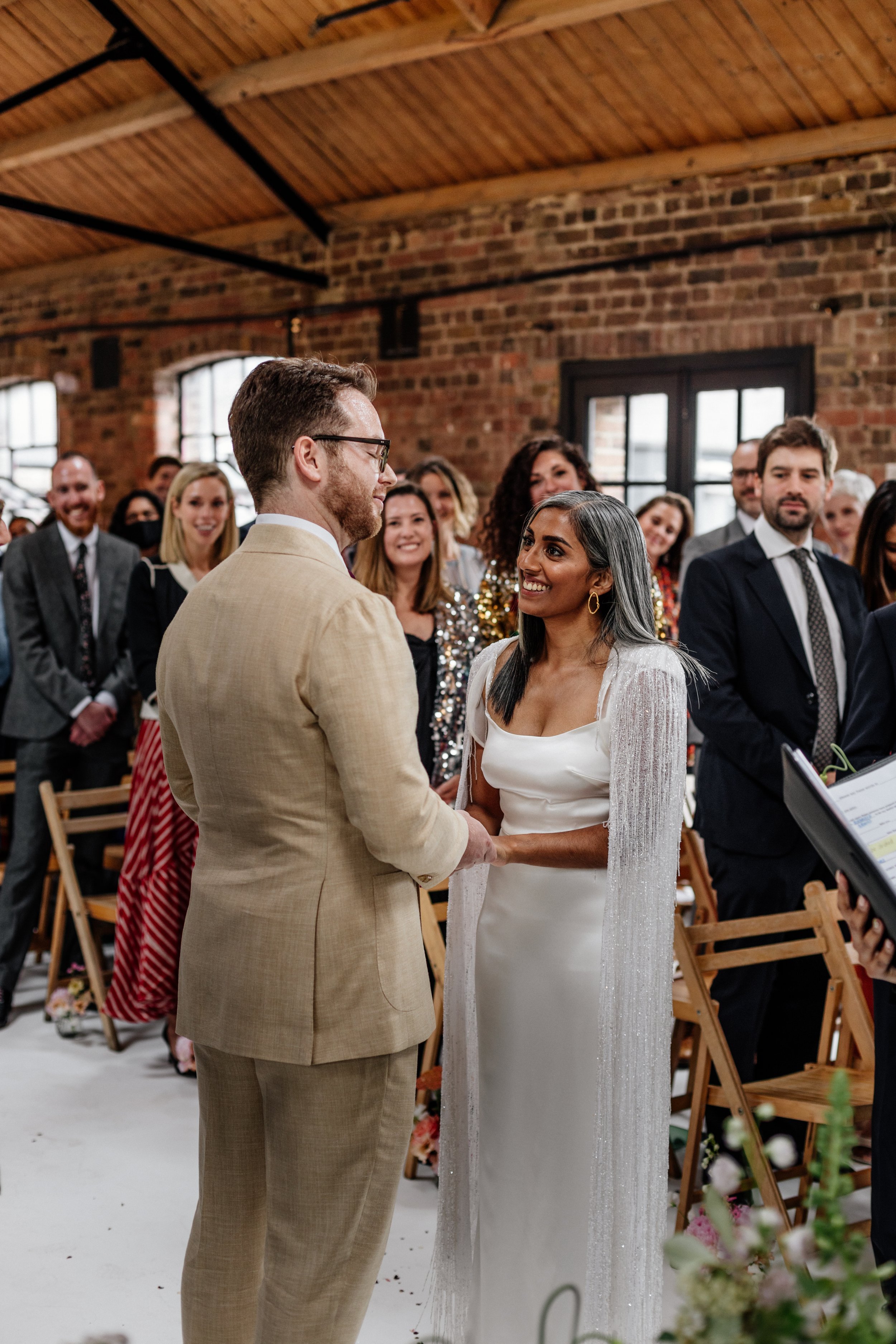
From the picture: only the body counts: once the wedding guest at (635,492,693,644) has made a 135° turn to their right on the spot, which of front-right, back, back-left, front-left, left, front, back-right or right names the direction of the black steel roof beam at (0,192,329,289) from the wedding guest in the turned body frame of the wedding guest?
front

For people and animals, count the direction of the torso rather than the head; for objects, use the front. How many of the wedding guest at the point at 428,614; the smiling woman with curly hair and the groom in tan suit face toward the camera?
2

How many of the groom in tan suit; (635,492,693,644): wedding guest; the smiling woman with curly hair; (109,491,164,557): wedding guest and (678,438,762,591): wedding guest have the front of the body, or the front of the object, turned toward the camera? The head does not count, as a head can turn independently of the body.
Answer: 4

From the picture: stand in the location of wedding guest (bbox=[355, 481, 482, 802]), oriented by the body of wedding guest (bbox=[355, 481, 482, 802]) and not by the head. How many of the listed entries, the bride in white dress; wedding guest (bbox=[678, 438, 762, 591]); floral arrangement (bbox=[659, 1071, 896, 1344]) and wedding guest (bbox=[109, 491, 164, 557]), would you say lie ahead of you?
2

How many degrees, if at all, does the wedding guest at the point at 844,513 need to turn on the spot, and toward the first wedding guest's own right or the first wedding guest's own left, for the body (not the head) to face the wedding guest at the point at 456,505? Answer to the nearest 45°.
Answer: approximately 45° to the first wedding guest's own right

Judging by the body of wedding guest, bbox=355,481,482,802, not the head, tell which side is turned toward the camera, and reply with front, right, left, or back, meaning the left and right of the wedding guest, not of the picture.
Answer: front

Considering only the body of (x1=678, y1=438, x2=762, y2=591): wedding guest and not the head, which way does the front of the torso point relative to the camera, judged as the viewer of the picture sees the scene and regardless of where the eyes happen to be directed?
toward the camera

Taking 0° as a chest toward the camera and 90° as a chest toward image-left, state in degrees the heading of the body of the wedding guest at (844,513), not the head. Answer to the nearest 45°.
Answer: approximately 45°

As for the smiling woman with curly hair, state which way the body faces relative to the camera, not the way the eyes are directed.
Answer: toward the camera
